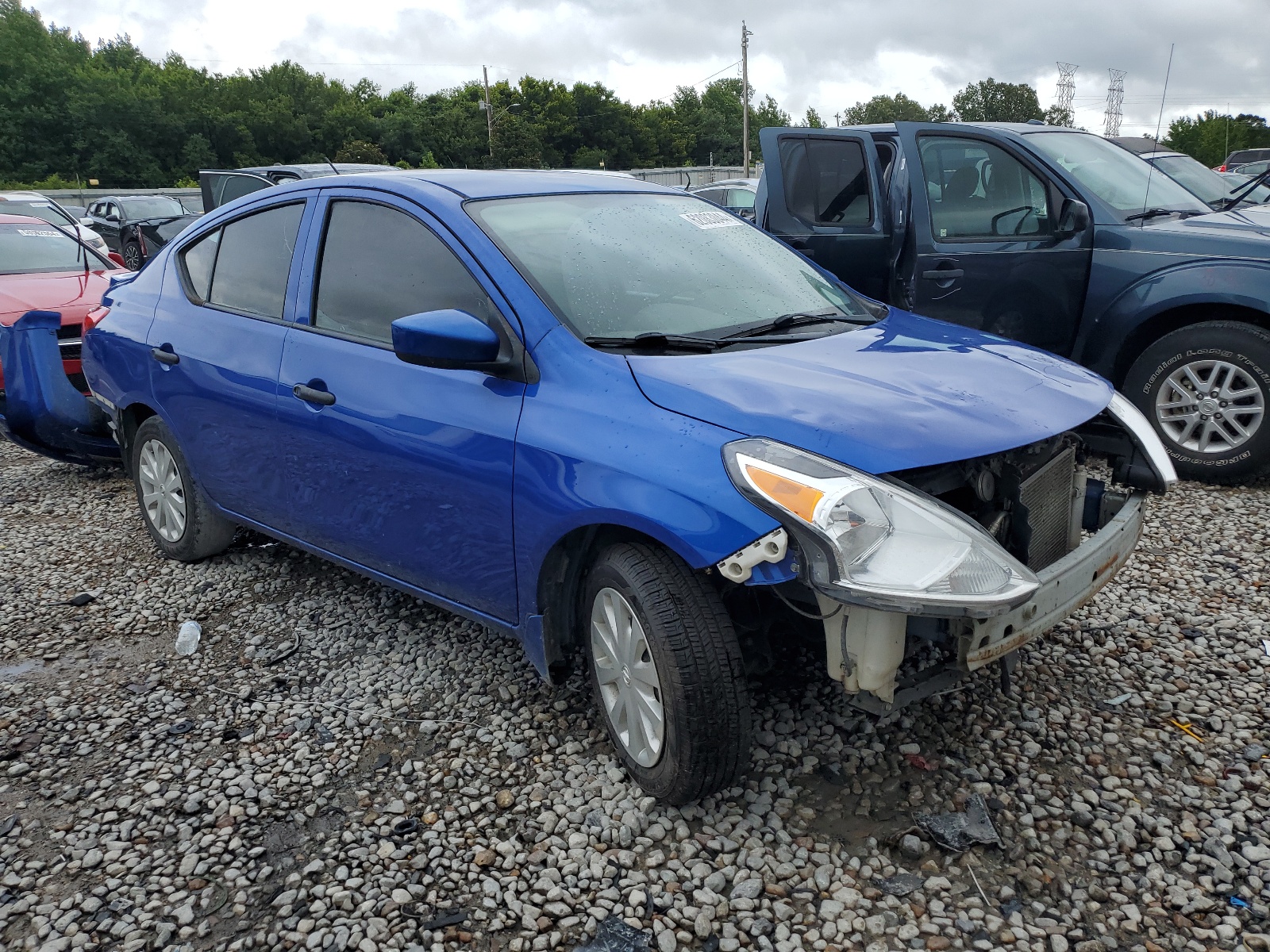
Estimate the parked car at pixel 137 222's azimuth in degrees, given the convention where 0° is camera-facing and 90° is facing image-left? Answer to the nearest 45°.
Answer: approximately 315°

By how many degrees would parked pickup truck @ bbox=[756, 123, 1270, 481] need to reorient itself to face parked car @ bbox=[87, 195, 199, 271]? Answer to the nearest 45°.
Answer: approximately 180°

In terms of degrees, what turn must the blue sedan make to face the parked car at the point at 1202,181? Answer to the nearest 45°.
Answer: approximately 90° to its left

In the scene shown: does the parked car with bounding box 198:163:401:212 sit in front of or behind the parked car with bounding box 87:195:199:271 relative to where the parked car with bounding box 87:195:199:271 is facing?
in front

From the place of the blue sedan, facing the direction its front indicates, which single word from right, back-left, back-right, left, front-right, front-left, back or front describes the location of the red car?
back

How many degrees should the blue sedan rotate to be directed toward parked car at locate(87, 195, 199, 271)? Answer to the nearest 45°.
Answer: approximately 180°

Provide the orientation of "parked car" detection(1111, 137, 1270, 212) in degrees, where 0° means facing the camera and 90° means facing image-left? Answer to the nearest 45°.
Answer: approximately 315°

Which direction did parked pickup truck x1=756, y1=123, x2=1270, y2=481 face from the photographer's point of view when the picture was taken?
facing the viewer and to the right of the viewer

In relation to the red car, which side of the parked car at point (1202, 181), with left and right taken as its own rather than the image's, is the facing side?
right
